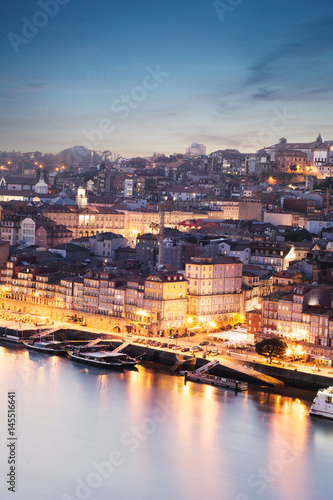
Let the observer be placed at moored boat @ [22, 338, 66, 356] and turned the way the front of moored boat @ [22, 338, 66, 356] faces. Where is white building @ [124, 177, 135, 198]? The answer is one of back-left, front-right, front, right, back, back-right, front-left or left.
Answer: right

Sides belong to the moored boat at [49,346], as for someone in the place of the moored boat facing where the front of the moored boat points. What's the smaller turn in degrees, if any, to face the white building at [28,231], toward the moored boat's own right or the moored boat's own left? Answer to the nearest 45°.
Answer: approximately 90° to the moored boat's own right

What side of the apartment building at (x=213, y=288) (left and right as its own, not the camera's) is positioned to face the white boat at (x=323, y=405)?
front

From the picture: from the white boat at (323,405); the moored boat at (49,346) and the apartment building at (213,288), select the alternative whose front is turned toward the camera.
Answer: the apartment building

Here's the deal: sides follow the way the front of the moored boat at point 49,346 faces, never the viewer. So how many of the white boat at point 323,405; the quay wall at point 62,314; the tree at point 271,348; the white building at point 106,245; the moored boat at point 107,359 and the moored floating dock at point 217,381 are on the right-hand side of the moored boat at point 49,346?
2

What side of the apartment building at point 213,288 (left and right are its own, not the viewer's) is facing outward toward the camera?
front

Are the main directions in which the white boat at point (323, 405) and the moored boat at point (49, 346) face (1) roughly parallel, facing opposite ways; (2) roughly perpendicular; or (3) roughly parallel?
roughly parallel

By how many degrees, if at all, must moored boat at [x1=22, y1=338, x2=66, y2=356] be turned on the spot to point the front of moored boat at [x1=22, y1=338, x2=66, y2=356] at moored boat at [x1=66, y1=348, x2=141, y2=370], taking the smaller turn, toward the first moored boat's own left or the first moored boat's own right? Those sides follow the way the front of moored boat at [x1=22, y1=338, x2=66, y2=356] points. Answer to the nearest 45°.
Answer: approximately 135° to the first moored boat's own left

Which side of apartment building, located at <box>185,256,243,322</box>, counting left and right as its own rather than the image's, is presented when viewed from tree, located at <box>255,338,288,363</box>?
front

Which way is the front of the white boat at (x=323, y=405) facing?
to the viewer's left

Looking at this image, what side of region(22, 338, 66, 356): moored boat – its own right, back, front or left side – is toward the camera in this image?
left

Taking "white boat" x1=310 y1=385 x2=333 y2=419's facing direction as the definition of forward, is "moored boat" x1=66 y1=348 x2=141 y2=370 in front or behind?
in front

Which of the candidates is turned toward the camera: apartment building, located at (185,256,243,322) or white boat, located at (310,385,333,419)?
the apartment building

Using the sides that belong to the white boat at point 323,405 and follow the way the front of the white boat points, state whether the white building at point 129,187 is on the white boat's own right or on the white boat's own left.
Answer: on the white boat's own right
